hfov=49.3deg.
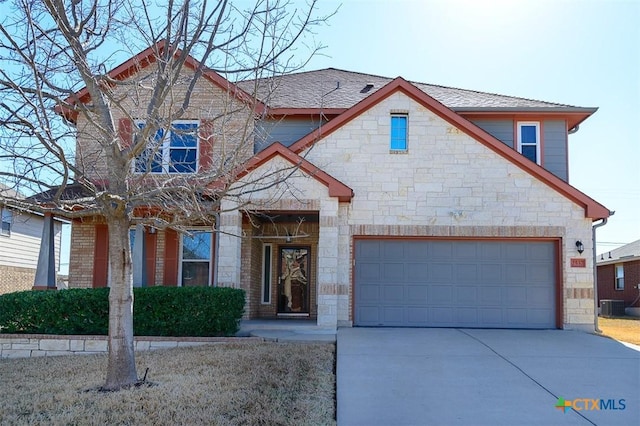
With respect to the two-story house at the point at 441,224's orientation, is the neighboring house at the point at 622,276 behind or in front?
behind

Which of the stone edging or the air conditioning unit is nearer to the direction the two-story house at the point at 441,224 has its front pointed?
the stone edging

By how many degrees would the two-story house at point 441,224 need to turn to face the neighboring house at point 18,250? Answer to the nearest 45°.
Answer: approximately 135° to its right

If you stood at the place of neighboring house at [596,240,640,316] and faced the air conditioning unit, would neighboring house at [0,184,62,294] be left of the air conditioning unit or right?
right

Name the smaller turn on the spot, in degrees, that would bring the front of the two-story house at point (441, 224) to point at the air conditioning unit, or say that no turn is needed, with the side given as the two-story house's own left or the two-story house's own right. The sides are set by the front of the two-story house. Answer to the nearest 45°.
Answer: approximately 135° to the two-story house's own left

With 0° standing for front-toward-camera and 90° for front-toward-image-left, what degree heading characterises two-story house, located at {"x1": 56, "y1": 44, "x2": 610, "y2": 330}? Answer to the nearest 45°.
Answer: approximately 0°
